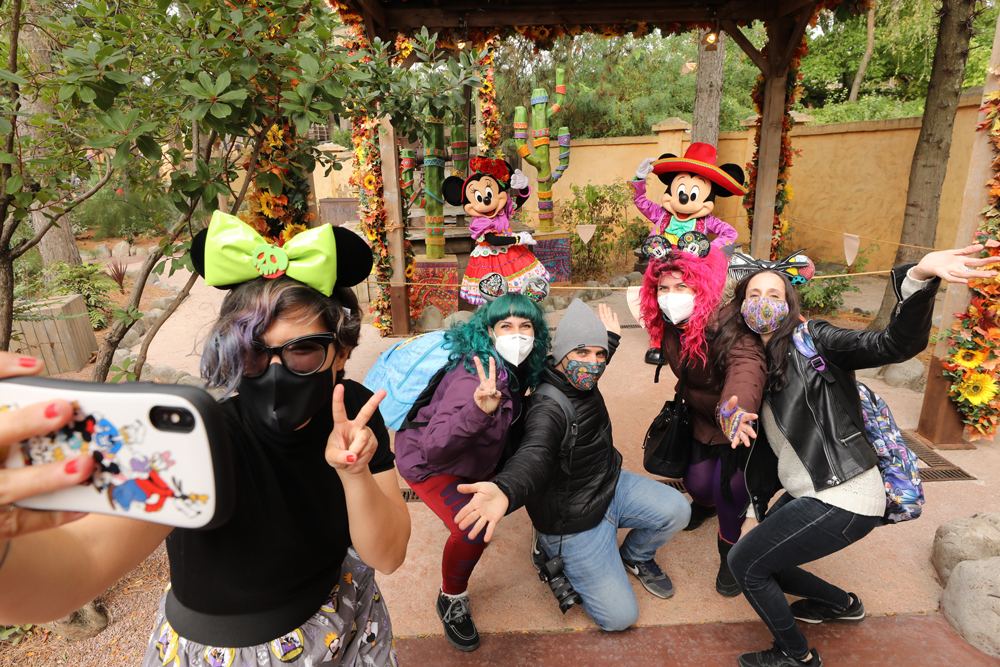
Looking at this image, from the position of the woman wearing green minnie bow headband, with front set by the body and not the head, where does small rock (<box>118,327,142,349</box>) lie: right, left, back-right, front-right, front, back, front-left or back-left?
back

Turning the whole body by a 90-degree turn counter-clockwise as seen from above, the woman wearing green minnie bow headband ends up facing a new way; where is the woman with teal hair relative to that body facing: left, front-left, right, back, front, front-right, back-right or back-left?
front-left

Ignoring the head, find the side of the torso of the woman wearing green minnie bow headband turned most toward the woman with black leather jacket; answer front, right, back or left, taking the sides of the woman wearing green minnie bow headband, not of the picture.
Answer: left

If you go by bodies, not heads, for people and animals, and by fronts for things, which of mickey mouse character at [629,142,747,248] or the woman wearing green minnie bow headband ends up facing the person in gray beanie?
the mickey mouse character

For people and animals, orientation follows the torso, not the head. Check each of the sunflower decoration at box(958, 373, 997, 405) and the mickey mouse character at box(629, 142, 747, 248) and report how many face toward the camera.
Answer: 2

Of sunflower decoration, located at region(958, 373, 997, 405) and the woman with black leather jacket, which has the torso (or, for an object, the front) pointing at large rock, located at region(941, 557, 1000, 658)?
the sunflower decoration

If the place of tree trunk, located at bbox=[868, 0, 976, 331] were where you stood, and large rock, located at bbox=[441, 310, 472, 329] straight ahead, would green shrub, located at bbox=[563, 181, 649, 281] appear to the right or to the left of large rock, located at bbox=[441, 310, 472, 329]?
right
